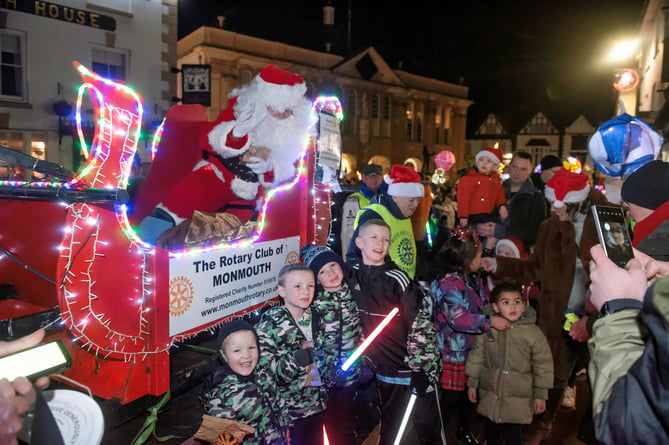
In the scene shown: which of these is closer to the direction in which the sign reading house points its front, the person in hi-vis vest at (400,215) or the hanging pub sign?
the person in hi-vis vest

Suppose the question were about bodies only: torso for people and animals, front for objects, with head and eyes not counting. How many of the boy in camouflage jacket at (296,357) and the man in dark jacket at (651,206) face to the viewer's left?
1

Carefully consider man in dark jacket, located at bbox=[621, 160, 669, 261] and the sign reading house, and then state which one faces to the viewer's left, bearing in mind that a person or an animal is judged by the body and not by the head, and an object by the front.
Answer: the man in dark jacket

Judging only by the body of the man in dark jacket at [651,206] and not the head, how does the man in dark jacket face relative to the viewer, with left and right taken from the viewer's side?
facing to the left of the viewer

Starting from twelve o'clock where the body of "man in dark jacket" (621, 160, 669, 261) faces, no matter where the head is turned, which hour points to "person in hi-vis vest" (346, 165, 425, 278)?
The person in hi-vis vest is roughly at 1 o'clock from the man in dark jacket.
